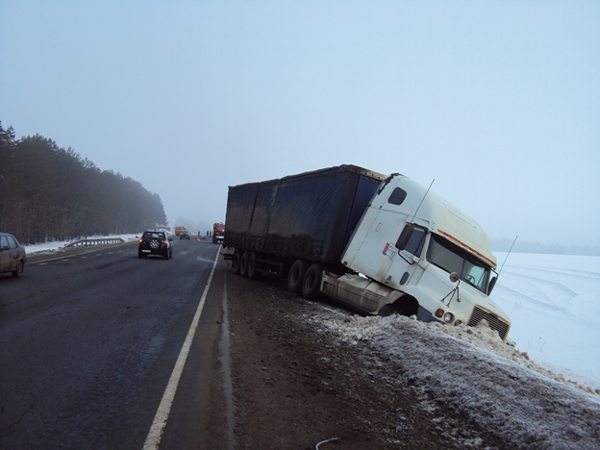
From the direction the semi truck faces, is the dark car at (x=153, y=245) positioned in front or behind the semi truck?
behind

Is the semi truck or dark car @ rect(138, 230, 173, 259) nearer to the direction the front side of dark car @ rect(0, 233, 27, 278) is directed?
the semi truck

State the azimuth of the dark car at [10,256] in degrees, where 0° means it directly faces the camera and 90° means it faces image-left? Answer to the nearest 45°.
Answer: approximately 45°

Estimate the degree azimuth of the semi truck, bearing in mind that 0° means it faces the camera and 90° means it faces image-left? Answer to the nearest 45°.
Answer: approximately 315°

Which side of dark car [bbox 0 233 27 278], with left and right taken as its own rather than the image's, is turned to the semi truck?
left

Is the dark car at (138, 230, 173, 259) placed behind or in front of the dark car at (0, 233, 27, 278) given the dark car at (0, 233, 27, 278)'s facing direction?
behind

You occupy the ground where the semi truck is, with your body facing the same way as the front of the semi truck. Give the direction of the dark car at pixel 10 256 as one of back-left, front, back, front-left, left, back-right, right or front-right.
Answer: back-right
